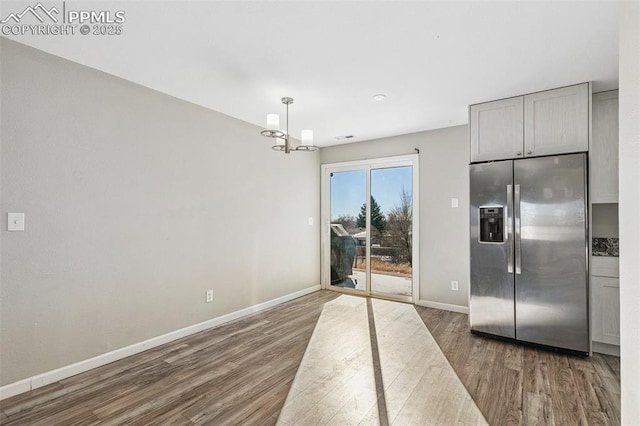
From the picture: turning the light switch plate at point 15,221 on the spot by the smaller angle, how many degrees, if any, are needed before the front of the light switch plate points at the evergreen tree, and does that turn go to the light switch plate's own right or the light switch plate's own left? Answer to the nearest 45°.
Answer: approximately 90° to the light switch plate's own left

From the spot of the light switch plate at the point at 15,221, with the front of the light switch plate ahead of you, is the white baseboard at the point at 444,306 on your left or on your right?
on your left

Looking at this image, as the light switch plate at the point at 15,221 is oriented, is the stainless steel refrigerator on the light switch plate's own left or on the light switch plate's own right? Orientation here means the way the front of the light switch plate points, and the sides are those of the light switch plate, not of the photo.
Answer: on the light switch plate's own left

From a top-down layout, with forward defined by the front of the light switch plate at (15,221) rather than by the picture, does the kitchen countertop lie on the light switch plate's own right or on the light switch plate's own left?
on the light switch plate's own left

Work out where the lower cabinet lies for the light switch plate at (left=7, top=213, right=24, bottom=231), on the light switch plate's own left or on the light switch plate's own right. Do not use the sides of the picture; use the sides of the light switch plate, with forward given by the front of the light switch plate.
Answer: on the light switch plate's own left

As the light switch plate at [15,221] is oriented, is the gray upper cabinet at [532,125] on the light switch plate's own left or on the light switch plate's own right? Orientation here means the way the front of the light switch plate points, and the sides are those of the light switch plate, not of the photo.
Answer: on the light switch plate's own left
